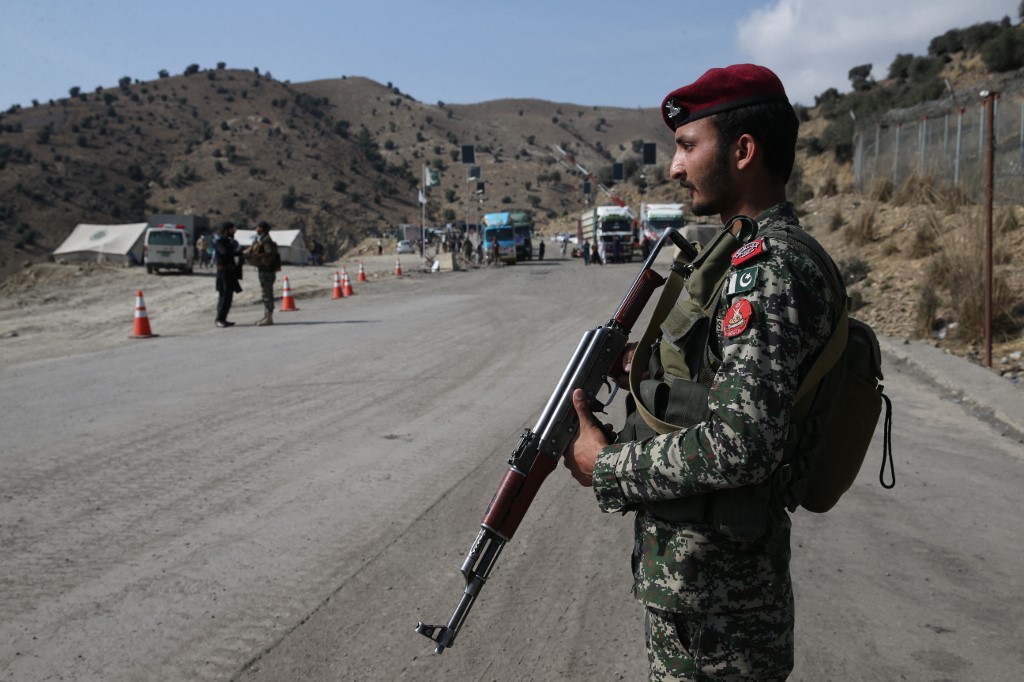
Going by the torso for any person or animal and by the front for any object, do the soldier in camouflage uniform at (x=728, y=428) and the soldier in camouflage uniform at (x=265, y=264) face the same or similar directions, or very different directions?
same or similar directions

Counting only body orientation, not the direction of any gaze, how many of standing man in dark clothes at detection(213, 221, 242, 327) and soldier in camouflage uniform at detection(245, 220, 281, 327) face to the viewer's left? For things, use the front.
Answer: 1

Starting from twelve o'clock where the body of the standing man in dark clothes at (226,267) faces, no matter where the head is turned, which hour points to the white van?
The white van is roughly at 9 o'clock from the standing man in dark clothes.

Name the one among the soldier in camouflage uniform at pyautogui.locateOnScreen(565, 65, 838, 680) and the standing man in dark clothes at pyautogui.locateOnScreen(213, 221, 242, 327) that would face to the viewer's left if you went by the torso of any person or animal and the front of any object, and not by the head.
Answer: the soldier in camouflage uniform

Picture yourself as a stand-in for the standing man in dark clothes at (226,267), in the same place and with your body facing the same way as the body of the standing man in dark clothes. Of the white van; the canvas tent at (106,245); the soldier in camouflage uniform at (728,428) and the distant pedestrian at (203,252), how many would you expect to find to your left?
3

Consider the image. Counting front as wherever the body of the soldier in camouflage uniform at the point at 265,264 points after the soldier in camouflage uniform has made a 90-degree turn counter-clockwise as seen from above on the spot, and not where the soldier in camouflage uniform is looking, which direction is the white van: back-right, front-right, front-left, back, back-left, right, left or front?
back

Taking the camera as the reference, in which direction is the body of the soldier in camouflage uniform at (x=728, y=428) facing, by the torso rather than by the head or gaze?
to the viewer's left

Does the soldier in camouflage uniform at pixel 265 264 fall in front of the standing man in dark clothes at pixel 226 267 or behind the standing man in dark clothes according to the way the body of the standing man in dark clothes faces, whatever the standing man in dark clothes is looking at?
in front

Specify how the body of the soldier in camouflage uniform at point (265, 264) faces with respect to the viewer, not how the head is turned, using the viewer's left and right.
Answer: facing to the left of the viewer

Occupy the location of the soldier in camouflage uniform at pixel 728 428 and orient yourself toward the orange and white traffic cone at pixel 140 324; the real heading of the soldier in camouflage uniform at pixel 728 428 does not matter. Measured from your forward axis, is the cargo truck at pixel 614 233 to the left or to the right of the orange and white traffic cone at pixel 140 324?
right

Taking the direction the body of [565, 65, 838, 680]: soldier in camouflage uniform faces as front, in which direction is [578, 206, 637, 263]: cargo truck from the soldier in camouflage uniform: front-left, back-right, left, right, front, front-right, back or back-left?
right

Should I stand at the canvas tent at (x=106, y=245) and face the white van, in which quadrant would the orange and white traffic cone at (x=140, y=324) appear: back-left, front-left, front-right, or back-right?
front-right

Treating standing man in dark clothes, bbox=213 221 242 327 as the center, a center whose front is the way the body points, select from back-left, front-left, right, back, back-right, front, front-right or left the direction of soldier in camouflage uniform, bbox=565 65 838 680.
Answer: right

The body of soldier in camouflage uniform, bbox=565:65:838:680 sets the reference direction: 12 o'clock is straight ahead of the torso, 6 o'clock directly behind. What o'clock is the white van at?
The white van is roughly at 2 o'clock from the soldier in camouflage uniform.

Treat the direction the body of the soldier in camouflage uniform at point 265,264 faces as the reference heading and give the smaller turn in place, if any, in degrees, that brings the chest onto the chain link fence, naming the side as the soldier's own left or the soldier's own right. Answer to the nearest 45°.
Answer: approximately 180°

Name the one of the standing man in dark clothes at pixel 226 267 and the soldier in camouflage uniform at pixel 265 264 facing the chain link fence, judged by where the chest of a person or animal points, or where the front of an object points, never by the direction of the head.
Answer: the standing man in dark clothes

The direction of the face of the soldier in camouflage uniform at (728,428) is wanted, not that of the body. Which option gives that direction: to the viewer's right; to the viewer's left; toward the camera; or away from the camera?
to the viewer's left

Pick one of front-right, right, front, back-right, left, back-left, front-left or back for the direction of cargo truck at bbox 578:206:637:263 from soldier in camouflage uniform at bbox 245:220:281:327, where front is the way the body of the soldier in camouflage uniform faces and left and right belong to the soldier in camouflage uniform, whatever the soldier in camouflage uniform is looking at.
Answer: back-right
